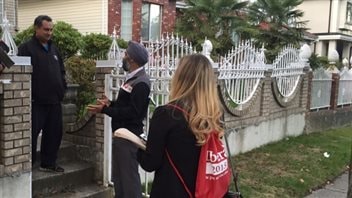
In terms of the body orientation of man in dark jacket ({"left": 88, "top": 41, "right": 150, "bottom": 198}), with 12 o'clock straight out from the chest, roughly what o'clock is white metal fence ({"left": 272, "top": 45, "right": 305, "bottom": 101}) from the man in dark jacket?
The white metal fence is roughly at 4 o'clock from the man in dark jacket.

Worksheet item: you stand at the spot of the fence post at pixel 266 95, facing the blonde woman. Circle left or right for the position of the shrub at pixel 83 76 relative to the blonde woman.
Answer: right

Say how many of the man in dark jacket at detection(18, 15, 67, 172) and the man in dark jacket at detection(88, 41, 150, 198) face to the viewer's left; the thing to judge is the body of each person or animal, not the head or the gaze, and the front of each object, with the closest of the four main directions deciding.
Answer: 1

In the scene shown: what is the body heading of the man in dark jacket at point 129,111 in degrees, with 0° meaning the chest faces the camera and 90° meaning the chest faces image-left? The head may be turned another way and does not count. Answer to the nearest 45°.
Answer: approximately 90°

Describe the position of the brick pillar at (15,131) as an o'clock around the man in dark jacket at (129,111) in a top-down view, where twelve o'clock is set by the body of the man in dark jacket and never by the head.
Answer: The brick pillar is roughly at 12 o'clock from the man in dark jacket.

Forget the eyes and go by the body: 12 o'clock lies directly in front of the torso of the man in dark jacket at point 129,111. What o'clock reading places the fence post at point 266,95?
The fence post is roughly at 4 o'clock from the man in dark jacket.

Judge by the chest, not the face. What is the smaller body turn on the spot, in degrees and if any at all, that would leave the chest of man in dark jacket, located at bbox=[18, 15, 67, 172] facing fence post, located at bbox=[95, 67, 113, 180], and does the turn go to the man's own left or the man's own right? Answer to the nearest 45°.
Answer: approximately 90° to the man's own left

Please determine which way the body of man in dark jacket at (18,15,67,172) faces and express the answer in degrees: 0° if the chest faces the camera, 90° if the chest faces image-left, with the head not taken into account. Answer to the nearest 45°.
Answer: approximately 315°

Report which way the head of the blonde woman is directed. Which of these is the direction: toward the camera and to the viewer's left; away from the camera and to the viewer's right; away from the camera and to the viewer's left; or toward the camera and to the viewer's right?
away from the camera and to the viewer's left

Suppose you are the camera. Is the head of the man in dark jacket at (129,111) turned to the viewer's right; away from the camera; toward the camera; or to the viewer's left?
to the viewer's left
